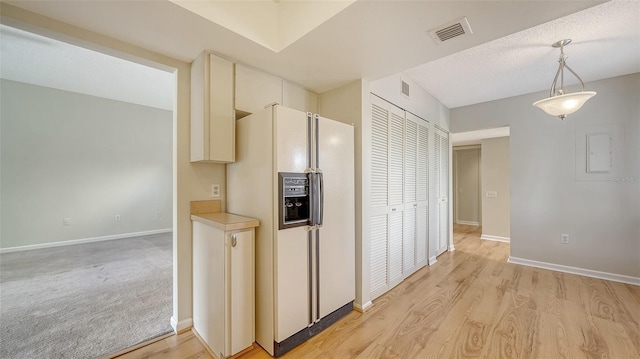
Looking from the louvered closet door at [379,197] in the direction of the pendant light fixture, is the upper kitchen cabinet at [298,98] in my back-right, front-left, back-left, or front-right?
back-right

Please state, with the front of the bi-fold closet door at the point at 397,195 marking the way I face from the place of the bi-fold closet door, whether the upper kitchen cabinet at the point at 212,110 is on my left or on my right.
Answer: on my right

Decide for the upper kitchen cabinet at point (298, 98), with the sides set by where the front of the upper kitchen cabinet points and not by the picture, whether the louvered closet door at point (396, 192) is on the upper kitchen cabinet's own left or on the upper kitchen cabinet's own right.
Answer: on the upper kitchen cabinet's own left

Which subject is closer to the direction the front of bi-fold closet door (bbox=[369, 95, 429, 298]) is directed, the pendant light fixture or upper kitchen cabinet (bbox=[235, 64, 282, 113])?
the pendant light fixture

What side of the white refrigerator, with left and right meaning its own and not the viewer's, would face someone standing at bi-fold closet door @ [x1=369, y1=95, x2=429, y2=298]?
left

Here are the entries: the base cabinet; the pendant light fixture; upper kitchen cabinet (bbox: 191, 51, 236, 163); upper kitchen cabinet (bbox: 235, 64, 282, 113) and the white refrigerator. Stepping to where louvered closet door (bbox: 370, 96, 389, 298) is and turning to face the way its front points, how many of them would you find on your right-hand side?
4

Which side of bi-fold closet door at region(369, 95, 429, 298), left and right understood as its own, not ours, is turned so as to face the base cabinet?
right

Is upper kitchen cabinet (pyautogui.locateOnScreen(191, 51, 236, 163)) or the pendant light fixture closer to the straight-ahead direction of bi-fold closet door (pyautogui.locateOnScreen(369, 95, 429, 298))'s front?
the pendant light fixture

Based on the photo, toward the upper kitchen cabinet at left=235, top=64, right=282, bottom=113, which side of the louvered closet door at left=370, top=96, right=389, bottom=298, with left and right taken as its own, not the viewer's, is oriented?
right

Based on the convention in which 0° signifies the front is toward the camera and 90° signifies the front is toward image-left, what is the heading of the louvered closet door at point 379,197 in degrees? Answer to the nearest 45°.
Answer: approximately 315°
